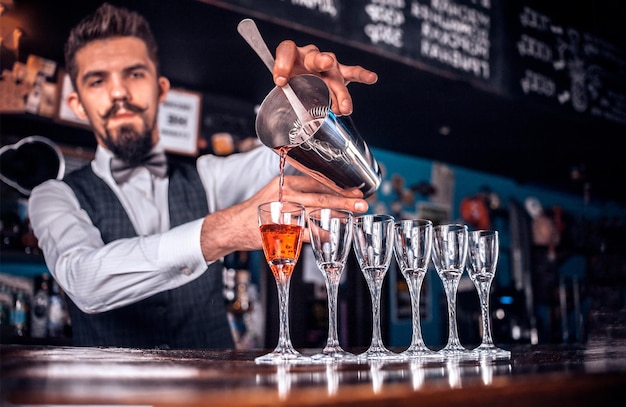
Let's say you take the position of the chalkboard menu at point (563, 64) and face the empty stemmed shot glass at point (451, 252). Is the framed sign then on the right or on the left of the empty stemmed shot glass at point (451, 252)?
right

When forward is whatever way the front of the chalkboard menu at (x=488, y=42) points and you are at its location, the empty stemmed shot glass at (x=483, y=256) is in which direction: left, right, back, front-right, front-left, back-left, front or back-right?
front-right

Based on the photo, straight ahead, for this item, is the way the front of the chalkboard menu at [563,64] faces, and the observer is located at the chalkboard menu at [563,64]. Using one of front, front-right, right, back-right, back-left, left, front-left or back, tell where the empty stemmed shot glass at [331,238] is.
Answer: front-right

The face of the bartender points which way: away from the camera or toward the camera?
toward the camera

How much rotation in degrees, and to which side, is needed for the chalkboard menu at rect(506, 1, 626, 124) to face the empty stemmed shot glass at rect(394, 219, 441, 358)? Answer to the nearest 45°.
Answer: approximately 45° to its right

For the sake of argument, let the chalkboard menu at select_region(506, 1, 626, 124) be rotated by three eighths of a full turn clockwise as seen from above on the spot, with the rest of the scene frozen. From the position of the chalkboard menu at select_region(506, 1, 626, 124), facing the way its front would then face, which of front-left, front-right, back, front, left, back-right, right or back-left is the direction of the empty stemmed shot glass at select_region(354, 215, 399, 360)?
left

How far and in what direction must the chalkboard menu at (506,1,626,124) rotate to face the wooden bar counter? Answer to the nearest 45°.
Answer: approximately 45° to its right

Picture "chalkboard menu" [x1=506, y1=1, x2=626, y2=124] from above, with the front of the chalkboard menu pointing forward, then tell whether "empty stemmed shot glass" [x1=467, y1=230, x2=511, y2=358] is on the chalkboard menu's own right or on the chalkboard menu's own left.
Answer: on the chalkboard menu's own right

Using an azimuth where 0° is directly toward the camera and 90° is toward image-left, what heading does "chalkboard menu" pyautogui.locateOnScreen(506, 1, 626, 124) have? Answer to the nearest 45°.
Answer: approximately 315°

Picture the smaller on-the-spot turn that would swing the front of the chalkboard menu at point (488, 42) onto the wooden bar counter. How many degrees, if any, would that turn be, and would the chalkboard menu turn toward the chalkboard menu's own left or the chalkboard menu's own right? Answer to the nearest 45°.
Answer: approximately 45° to the chalkboard menu's own right

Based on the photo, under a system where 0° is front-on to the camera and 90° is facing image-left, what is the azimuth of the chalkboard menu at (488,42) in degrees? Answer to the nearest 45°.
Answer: approximately 315°

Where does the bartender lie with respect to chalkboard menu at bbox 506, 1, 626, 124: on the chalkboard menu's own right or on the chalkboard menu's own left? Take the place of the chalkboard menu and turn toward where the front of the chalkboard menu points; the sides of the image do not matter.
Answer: on the chalkboard menu's own right

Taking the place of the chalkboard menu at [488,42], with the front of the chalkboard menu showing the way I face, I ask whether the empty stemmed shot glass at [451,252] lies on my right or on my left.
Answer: on my right

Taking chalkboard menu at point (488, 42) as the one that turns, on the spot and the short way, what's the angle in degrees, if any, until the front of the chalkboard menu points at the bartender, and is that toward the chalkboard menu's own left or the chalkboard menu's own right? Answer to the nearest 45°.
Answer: approximately 90° to the chalkboard menu's own right

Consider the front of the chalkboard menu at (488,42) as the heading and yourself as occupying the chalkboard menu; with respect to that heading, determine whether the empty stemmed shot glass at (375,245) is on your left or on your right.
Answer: on your right
